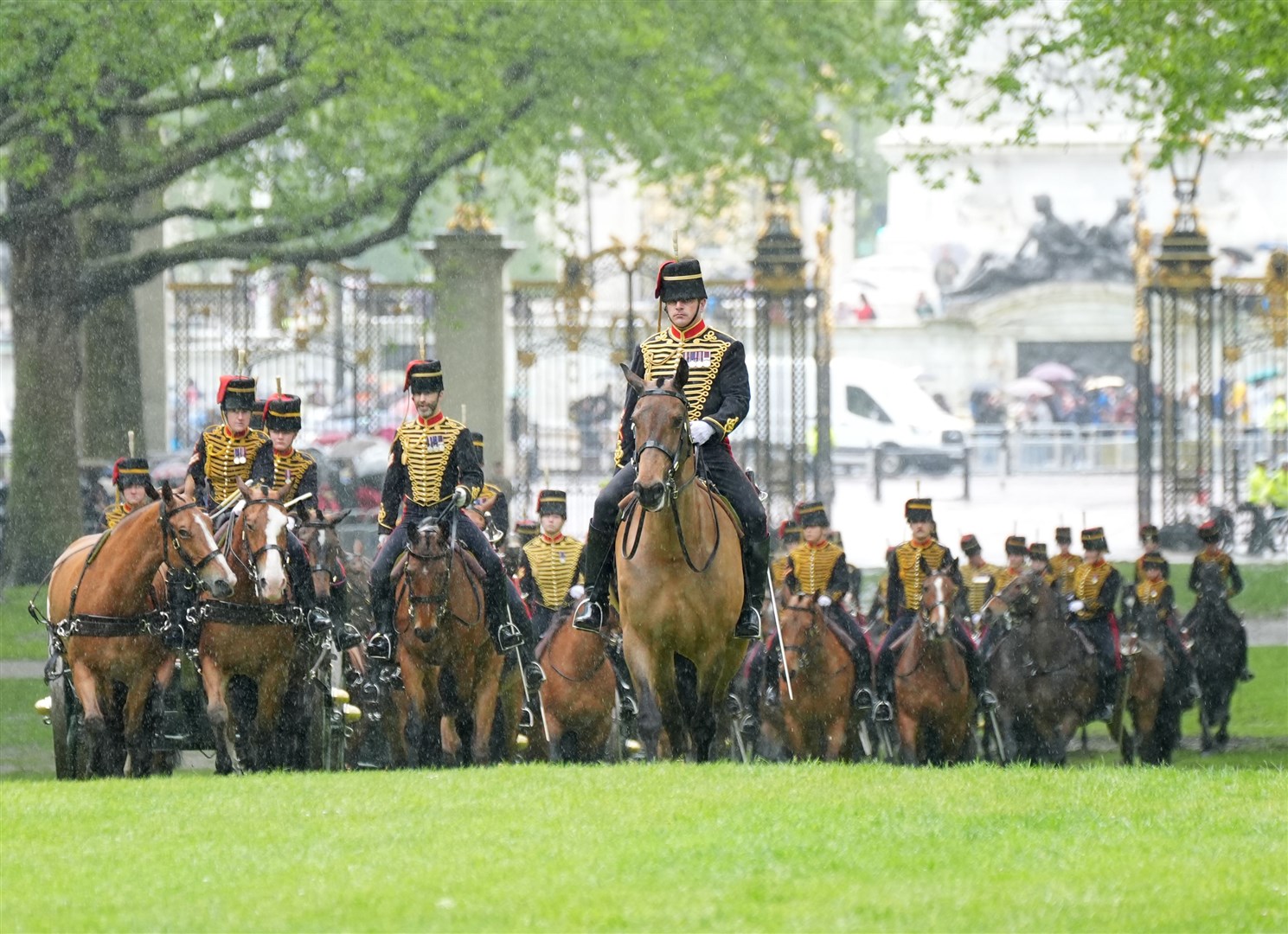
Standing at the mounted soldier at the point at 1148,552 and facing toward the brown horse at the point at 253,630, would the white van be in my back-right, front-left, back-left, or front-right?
back-right

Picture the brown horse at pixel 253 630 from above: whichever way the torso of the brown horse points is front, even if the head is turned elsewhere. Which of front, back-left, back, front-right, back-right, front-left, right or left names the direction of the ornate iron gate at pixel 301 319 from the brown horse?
back

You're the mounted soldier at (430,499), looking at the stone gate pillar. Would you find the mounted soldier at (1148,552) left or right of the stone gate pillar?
right

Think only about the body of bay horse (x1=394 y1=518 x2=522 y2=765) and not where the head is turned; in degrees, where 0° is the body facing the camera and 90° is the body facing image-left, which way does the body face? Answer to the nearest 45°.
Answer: approximately 0°

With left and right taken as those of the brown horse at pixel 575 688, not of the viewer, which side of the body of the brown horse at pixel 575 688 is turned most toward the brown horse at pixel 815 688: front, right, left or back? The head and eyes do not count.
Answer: left

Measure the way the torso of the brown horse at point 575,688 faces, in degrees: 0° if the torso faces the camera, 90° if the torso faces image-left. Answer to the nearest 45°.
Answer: approximately 0°

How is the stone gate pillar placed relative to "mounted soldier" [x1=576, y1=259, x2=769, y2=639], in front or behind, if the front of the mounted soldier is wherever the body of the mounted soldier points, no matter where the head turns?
behind

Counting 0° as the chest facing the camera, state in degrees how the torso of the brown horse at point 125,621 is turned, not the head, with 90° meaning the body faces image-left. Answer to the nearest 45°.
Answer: approximately 315°
